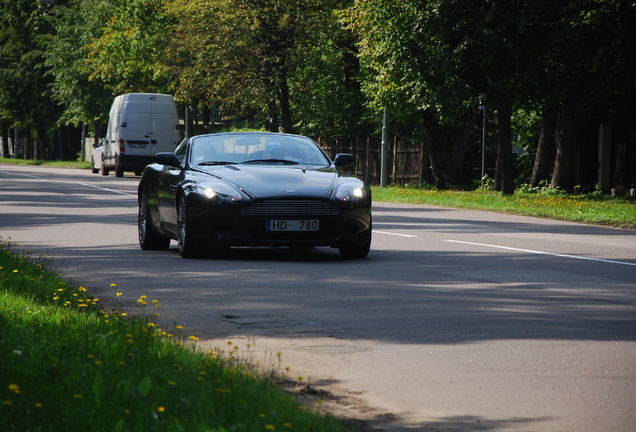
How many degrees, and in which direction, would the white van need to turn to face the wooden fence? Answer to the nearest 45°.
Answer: approximately 90° to its right

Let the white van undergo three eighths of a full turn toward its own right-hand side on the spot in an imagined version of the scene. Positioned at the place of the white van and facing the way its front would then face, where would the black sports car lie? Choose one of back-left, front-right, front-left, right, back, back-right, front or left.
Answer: front-right

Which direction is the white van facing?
away from the camera
